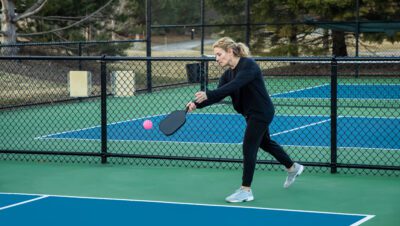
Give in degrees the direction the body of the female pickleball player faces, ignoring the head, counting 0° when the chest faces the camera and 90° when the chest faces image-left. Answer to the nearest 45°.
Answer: approximately 90°

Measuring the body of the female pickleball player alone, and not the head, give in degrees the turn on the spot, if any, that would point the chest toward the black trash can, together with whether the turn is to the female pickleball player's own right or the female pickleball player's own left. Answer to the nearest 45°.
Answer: approximately 90° to the female pickleball player's own right

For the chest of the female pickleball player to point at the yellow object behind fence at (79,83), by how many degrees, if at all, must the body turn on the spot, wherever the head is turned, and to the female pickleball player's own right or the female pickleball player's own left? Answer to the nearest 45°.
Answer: approximately 45° to the female pickleball player's own right

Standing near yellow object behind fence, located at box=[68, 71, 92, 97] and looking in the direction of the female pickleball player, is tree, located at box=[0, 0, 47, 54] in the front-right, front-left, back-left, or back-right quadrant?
back-right

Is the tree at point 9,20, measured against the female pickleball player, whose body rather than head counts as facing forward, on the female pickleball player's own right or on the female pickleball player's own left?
on the female pickleball player's own right

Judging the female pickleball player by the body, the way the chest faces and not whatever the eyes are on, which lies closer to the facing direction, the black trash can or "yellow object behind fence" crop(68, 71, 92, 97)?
the yellow object behind fence
